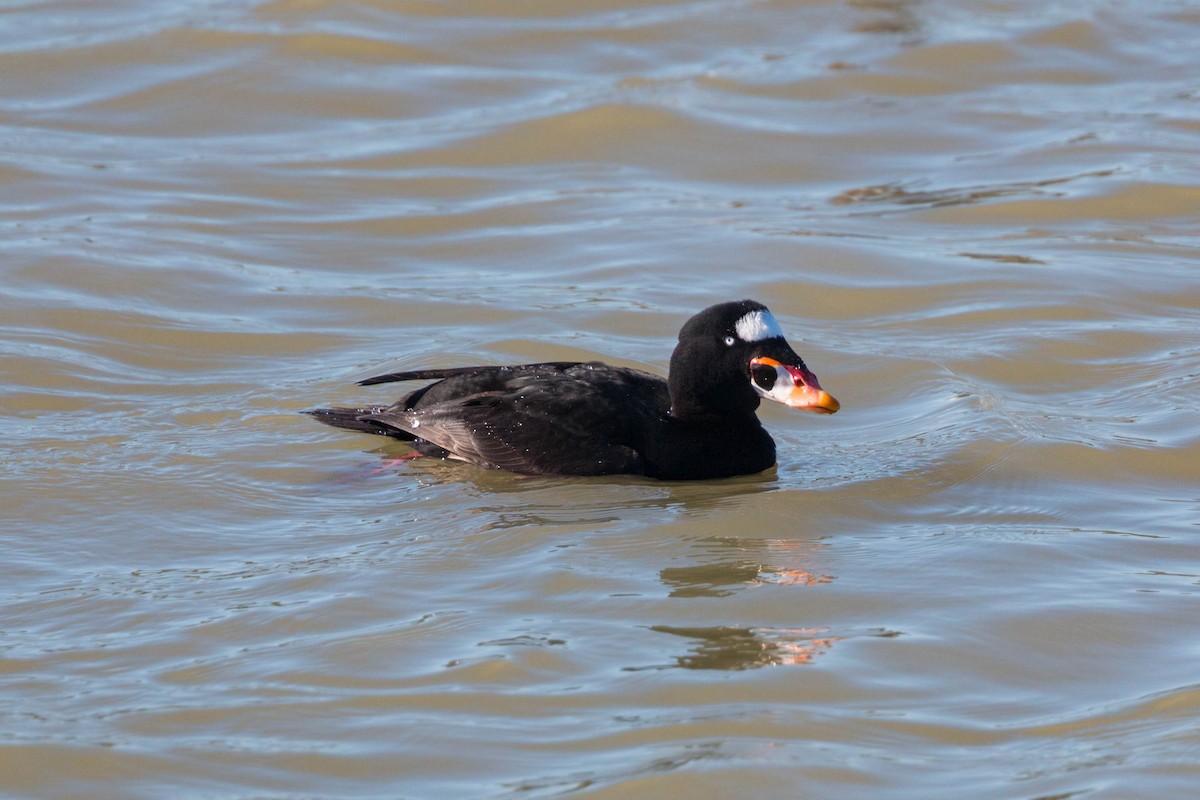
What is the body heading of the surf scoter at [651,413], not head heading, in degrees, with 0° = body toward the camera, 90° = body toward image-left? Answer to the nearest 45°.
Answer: approximately 270°
